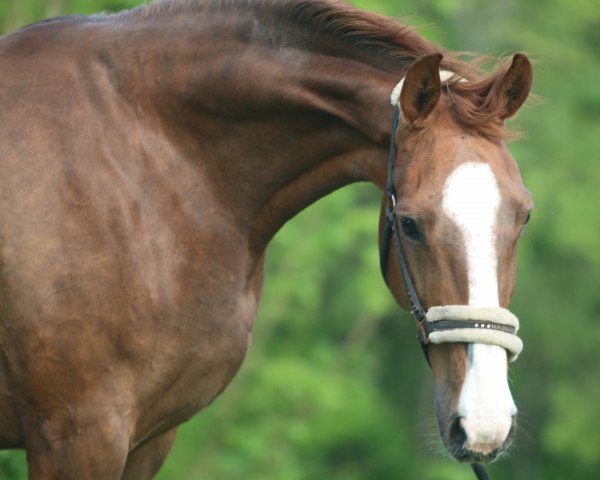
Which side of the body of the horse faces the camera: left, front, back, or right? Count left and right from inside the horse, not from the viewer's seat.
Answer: right
